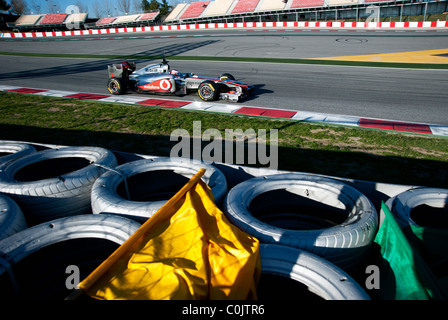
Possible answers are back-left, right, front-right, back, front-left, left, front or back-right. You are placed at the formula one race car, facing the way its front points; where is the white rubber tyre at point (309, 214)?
front-right

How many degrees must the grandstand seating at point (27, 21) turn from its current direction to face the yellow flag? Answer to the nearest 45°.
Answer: approximately 45° to its right

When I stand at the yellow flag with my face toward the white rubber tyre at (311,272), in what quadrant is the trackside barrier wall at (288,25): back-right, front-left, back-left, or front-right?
front-left

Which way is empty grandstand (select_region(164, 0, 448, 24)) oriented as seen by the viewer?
toward the camera

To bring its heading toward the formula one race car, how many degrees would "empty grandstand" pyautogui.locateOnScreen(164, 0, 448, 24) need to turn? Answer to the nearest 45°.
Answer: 0° — it already faces it

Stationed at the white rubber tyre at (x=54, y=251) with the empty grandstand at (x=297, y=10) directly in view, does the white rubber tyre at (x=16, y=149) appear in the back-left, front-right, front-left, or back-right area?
front-left

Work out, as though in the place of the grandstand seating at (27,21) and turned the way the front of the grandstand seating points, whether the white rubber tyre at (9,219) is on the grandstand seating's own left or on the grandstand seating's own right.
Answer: on the grandstand seating's own left

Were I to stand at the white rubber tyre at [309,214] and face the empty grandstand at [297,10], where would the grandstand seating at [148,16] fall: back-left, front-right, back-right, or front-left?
front-left

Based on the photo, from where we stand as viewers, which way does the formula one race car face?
facing the viewer and to the right of the viewer

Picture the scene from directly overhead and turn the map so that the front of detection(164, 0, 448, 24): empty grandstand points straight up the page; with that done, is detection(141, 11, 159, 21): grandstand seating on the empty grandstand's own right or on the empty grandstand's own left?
on the empty grandstand's own right

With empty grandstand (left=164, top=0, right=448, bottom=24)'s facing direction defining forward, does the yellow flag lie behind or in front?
in front

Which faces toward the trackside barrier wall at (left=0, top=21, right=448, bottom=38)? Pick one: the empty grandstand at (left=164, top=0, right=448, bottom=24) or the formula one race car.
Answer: the empty grandstand

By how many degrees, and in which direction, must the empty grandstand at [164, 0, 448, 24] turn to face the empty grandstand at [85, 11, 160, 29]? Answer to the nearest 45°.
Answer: approximately 90° to its right

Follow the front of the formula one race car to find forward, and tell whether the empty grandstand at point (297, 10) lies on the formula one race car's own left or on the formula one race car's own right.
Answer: on the formula one race car's own left

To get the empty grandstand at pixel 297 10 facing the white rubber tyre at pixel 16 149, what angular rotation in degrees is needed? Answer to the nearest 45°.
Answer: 0° — it already faces it

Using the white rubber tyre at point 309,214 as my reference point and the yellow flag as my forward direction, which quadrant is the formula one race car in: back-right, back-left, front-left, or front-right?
back-right
